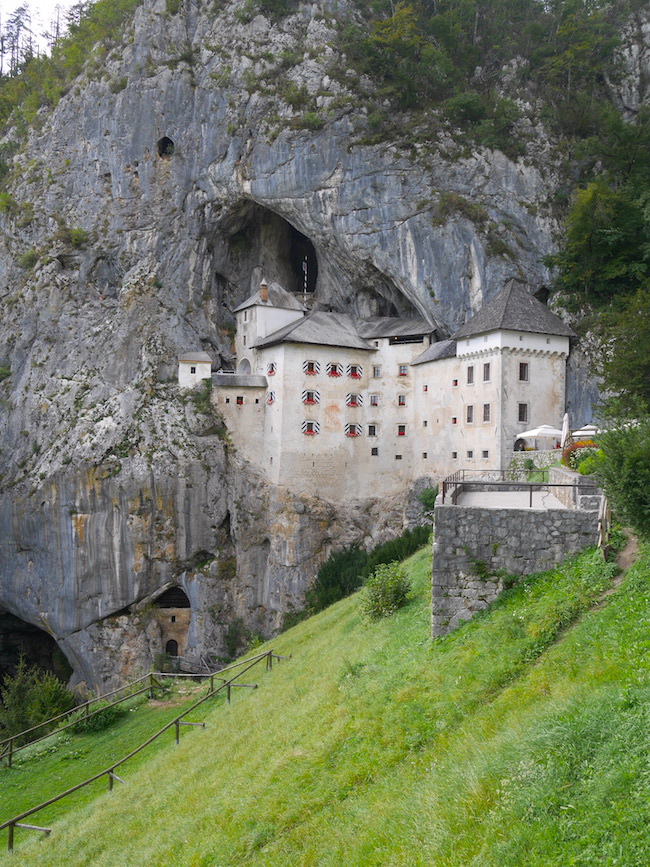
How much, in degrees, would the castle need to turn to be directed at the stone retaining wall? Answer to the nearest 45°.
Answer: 0° — it already faces it

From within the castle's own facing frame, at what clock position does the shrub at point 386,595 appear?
The shrub is roughly at 12 o'clock from the castle.

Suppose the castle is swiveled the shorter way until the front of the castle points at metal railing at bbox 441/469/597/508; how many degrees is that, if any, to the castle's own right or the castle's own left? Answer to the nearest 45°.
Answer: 0° — it already faces it

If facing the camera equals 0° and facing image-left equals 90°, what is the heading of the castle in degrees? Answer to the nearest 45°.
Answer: approximately 0°
